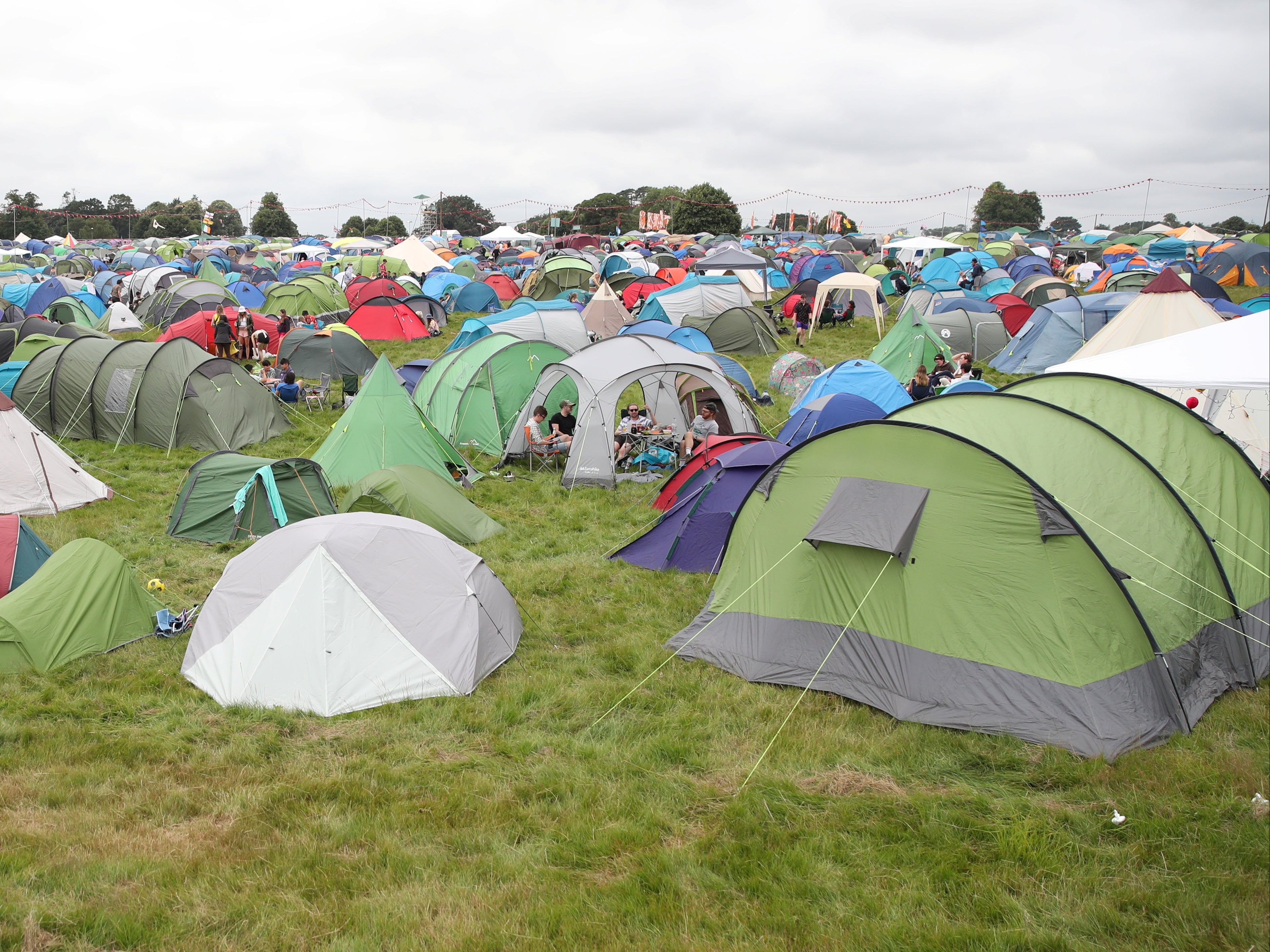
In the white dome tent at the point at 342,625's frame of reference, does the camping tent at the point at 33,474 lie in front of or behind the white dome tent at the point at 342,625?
behind

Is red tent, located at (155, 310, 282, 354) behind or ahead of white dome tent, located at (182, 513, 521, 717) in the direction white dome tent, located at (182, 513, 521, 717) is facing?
behind

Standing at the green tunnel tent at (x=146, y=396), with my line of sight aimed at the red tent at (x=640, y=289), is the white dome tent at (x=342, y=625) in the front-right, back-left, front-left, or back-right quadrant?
back-right

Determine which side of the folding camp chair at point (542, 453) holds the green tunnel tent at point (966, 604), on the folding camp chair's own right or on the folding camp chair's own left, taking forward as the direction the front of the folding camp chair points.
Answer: on the folding camp chair's own right

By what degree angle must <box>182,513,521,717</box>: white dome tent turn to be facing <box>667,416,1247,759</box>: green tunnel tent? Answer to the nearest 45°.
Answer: approximately 45° to its left

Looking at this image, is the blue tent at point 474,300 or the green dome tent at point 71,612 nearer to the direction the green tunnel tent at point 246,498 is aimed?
the green dome tent

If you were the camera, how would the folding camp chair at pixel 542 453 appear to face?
facing to the right of the viewer

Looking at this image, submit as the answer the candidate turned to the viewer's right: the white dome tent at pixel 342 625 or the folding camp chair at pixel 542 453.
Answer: the folding camp chair

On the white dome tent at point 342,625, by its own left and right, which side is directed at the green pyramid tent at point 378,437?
back

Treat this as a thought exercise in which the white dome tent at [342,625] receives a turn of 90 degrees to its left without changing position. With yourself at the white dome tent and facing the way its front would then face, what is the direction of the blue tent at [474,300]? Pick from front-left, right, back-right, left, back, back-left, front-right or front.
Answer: left

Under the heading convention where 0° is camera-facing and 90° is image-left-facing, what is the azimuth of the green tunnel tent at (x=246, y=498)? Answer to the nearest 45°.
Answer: approximately 315°

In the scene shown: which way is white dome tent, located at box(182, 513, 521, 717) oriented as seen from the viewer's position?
toward the camera
